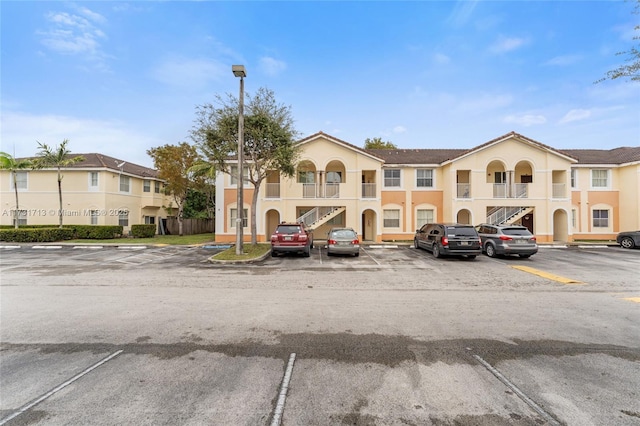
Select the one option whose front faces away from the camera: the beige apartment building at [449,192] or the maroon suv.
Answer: the maroon suv

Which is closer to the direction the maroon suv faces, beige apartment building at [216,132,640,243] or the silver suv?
the beige apartment building

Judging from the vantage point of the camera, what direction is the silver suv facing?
facing away from the viewer and to the left of the viewer

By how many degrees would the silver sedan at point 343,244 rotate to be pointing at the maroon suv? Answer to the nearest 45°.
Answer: approximately 90° to its left

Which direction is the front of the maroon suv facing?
away from the camera

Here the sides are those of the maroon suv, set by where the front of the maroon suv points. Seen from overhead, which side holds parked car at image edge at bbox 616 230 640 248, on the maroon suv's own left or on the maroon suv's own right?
on the maroon suv's own right

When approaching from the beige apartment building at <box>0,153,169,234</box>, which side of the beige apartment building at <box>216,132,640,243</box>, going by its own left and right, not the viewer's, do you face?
right

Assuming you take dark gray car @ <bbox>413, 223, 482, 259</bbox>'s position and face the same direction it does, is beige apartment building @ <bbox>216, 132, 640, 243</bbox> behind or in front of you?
in front

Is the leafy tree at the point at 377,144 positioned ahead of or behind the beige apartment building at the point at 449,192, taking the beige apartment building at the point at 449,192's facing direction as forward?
behind

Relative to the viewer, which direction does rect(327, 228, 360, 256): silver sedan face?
away from the camera

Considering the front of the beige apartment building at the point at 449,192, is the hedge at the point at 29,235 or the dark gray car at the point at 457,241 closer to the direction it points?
the dark gray car

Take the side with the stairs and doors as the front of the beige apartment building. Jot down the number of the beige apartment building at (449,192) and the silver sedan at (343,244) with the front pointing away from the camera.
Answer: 1

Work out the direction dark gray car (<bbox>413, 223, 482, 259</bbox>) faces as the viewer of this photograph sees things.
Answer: facing away from the viewer and to the left of the viewer

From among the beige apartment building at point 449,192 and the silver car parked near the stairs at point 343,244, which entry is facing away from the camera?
the silver car parked near the stairs

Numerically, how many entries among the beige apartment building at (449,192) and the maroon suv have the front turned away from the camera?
1

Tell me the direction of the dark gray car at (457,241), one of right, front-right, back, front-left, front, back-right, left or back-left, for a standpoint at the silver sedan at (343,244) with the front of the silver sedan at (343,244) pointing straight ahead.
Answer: right

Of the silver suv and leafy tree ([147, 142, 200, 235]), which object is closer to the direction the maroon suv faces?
the leafy tree

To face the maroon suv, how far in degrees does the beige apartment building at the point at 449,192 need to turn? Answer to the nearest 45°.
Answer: approximately 45° to its right
